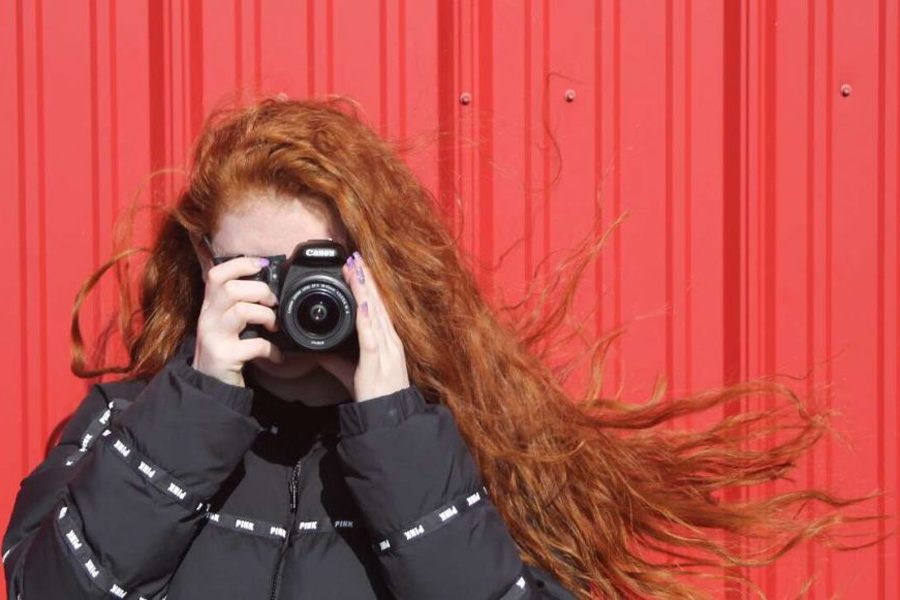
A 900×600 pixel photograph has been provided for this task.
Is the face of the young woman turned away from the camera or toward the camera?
toward the camera

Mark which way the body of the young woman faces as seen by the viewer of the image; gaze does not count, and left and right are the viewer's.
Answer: facing the viewer
